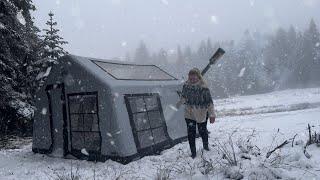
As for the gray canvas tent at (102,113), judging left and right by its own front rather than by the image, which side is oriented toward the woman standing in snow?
left

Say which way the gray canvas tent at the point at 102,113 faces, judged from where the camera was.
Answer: facing the viewer and to the left of the viewer

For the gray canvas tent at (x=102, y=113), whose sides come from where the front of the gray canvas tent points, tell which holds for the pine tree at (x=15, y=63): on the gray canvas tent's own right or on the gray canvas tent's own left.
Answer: on the gray canvas tent's own right
